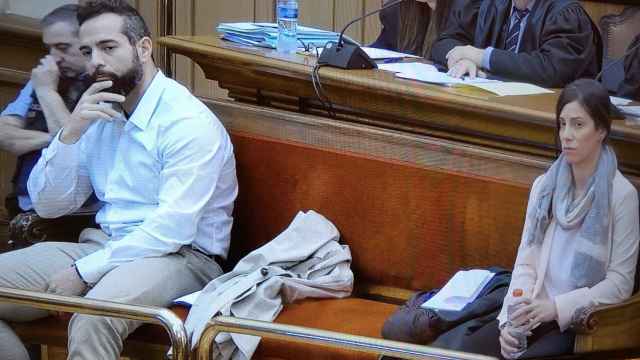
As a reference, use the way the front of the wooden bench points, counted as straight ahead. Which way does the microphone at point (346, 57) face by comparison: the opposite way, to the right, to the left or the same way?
the opposite way

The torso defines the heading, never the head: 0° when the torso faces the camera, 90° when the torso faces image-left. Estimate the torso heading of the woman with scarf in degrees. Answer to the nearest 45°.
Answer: approximately 45°

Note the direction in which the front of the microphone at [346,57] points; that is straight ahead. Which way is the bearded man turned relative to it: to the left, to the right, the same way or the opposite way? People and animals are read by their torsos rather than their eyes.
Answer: the opposite way

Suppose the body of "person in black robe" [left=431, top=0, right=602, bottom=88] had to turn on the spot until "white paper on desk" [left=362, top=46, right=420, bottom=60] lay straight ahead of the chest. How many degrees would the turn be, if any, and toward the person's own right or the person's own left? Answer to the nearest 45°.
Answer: approximately 90° to the person's own right

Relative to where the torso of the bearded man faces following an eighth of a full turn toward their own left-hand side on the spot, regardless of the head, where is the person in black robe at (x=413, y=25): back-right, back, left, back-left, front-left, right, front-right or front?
left

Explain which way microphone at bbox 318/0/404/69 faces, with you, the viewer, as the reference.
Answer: facing away from the viewer and to the right of the viewer

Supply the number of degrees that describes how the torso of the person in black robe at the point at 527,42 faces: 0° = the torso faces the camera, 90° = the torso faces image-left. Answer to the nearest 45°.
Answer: approximately 45°
